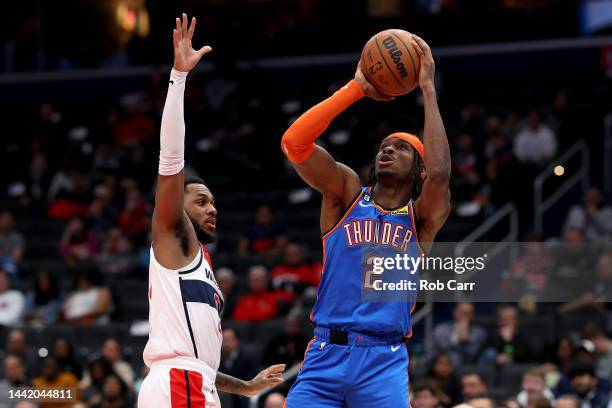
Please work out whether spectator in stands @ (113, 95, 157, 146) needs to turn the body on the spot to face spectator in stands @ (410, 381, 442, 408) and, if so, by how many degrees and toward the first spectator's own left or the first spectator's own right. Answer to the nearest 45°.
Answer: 0° — they already face them

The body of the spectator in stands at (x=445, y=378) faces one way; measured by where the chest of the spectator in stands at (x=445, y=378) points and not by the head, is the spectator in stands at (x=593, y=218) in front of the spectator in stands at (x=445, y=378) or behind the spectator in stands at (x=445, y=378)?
behind

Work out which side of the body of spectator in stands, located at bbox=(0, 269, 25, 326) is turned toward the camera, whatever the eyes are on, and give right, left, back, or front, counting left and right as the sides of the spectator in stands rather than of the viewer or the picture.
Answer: front

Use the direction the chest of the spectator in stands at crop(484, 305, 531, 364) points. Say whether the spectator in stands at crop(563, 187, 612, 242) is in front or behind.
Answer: behind

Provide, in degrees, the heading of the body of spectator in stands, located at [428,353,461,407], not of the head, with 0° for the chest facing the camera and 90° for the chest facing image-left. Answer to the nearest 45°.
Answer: approximately 0°

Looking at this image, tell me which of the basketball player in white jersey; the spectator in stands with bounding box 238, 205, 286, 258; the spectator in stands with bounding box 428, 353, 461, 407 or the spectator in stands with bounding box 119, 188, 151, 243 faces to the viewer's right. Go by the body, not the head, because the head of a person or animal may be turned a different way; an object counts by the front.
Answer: the basketball player in white jersey

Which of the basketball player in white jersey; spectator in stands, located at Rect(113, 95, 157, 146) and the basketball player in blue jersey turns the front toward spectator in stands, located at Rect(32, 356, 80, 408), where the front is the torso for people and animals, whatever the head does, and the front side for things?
spectator in stands, located at Rect(113, 95, 157, 146)

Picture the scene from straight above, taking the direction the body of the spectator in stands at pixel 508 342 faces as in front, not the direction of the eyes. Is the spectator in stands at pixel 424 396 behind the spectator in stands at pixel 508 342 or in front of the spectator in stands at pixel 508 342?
in front

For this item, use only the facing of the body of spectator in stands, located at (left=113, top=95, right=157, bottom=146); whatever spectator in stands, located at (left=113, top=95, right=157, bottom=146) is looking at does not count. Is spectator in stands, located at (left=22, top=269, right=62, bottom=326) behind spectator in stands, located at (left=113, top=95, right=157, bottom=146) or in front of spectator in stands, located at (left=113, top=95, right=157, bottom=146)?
in front

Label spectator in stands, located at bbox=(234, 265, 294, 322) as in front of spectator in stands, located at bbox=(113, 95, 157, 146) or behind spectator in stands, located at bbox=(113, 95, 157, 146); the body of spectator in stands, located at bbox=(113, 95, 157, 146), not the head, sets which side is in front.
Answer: in front

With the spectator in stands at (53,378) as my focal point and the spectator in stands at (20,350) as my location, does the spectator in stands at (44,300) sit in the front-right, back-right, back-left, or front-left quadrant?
back-left

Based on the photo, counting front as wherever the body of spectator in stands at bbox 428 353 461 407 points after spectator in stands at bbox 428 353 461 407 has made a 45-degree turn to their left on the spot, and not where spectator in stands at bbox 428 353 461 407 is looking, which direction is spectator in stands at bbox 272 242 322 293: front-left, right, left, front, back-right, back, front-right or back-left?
back

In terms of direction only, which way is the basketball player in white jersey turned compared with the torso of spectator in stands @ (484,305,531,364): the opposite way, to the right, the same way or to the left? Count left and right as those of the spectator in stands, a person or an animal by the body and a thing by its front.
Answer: to the left

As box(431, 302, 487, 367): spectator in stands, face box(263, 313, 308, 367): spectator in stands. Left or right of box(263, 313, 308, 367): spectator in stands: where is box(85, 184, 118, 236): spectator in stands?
right
